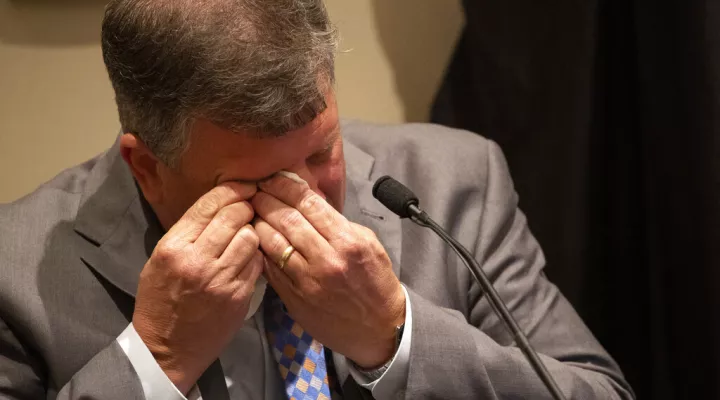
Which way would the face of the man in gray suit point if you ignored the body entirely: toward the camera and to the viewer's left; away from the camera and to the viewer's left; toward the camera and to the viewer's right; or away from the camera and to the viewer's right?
toward the camera and to the viewer's right

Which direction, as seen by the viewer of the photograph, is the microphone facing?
facing to the left of the viewer
